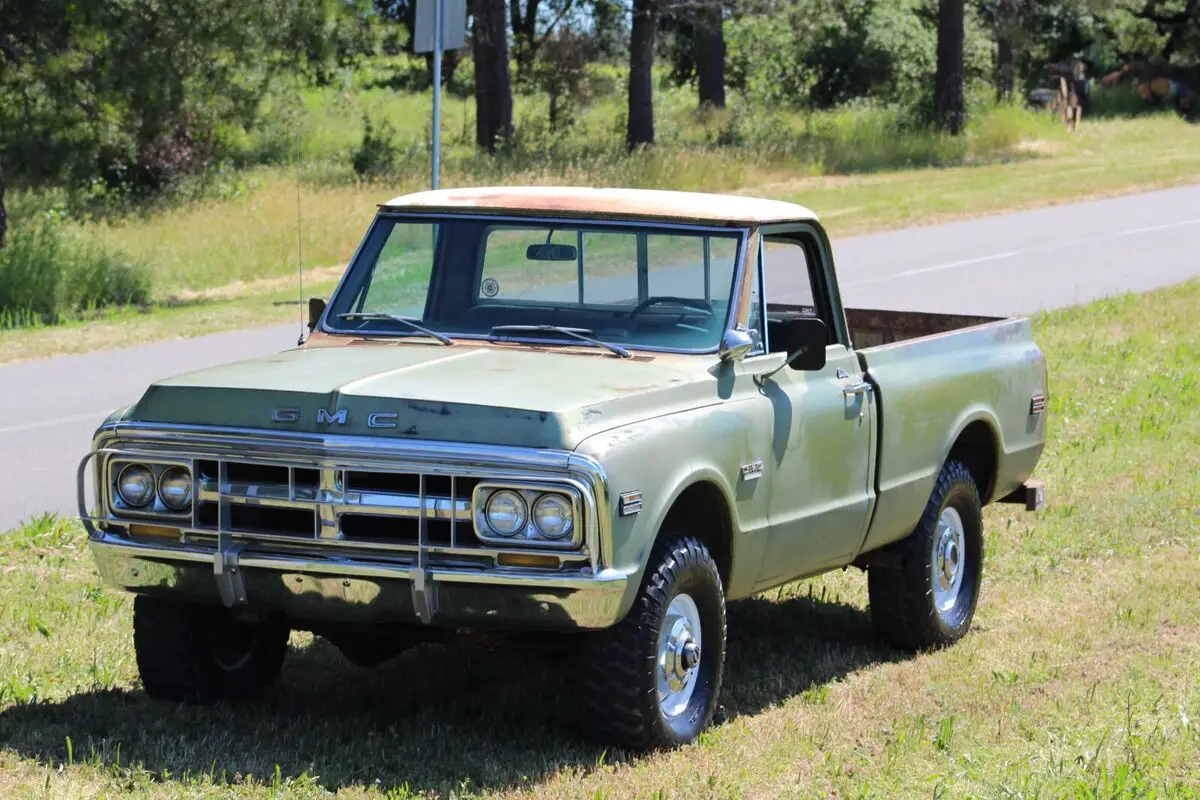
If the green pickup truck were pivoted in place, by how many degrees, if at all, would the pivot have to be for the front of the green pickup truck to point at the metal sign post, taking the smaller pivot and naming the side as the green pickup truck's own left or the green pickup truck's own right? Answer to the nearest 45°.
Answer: approximately 135° to the green pickup truck's own right

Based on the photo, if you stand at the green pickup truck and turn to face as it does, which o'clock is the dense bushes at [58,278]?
The dense bushes is roughly at 4 o'clock from the green pickup truck.

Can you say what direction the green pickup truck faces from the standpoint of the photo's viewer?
facing the viewer and to the left of the viewer
